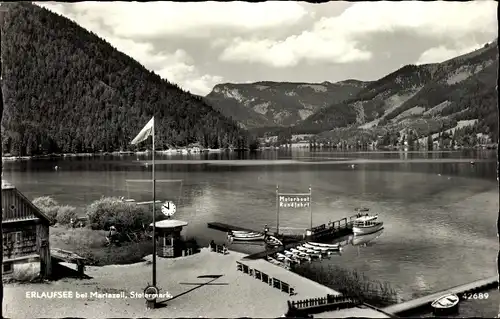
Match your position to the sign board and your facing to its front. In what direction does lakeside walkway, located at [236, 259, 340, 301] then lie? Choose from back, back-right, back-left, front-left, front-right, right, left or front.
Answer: front

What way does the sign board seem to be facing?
toward the camera

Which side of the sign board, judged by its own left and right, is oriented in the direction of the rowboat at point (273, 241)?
front

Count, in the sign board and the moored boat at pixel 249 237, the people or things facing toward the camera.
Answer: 1

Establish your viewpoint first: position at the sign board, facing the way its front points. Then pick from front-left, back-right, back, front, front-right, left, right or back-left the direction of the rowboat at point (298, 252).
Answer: front

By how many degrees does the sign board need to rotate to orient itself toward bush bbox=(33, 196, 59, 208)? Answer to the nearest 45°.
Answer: approximately 45° to its right

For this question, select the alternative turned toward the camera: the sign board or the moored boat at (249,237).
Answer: the sign board

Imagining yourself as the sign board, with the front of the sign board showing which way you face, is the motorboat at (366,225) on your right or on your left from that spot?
on your left

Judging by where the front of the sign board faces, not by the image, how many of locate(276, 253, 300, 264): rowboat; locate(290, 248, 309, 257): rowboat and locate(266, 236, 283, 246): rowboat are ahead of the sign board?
3

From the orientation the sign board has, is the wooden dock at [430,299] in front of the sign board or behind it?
in front

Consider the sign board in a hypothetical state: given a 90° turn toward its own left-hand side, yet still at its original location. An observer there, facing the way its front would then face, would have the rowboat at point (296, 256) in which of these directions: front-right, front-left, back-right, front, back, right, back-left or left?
right

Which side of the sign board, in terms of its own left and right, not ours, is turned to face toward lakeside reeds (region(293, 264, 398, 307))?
front
